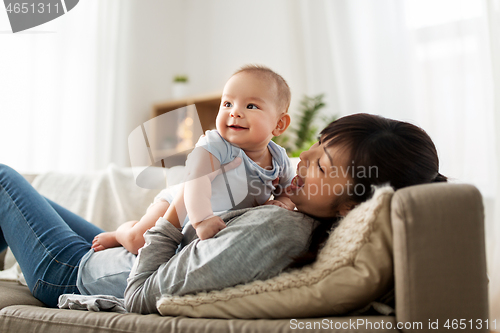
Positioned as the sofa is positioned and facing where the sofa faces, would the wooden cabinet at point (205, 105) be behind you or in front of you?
behind

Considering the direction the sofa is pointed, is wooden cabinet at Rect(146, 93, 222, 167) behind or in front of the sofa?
behind

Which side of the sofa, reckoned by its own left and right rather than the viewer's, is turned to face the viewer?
front

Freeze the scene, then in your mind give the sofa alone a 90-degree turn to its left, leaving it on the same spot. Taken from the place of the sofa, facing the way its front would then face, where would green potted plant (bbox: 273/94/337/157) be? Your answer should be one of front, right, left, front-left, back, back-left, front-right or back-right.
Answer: left
